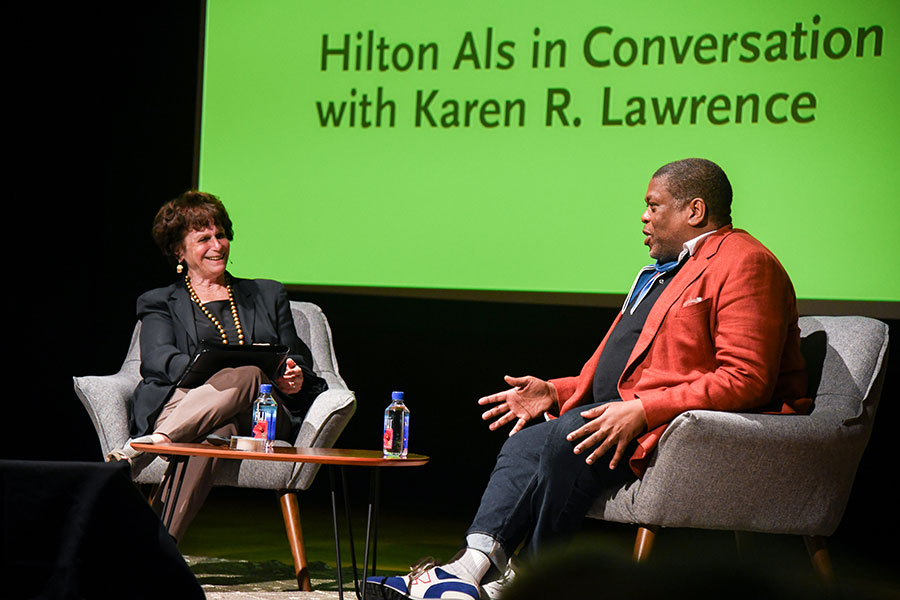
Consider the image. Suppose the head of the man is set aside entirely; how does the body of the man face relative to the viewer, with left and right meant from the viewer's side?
facing to the left of the viewer

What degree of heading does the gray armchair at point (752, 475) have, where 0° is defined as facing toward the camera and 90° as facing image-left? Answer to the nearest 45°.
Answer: approximately 90°

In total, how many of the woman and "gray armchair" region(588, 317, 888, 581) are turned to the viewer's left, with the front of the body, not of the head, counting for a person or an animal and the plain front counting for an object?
1

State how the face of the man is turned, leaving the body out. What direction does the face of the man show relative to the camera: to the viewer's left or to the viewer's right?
to the viewer's left

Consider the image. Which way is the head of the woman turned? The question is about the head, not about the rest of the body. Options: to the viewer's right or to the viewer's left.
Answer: to the viewer's right

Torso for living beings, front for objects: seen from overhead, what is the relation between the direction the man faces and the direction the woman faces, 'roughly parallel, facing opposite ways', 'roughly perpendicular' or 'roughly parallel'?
roughly perpendicular

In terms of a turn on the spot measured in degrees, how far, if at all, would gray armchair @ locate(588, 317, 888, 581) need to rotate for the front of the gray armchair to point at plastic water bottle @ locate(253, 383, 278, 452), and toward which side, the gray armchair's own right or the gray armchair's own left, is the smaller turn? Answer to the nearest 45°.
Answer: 0° — it already faces it

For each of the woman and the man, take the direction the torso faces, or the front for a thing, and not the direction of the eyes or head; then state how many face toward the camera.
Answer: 1
